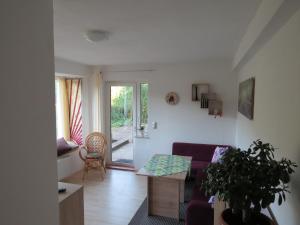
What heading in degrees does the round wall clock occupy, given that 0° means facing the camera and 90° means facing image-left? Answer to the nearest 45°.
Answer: approximately 0°

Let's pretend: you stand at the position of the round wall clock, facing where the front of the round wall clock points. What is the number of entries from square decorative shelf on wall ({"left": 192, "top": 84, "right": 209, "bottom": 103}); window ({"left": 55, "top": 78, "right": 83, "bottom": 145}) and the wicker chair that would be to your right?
2

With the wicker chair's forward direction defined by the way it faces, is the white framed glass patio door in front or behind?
behind

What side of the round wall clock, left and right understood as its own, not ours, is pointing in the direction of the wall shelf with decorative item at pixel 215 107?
left

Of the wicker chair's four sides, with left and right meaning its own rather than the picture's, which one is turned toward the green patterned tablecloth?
left

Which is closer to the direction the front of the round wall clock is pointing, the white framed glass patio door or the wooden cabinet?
the wooden cabinet

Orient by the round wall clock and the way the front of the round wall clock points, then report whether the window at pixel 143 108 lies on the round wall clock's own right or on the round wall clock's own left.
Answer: on the round wall clock's own right

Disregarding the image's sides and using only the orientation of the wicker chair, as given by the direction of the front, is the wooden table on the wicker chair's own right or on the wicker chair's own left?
on the wicker chair's own left

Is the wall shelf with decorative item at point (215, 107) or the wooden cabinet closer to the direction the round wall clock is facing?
the wooden cabinet
